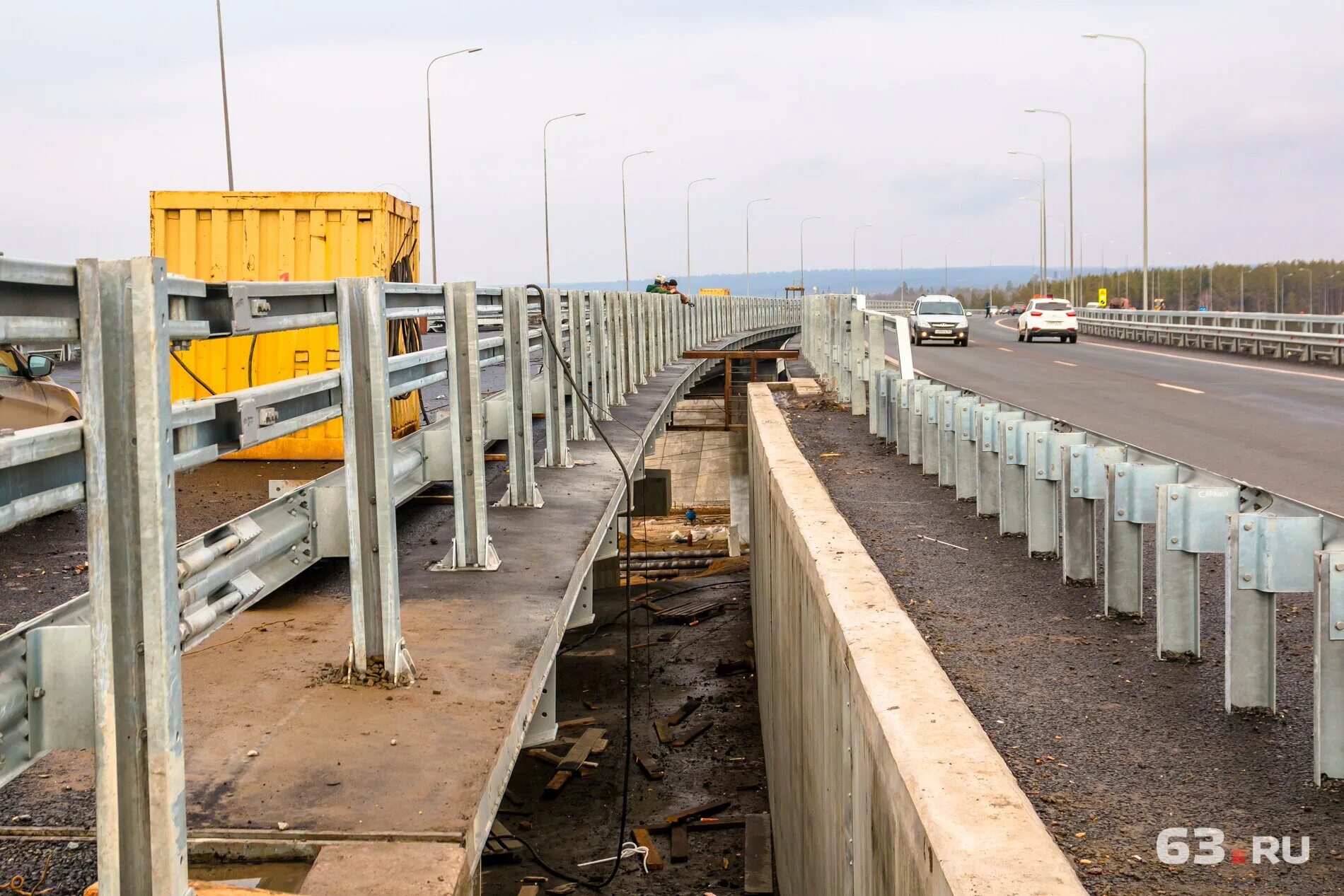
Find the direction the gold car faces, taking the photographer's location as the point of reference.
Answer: facing away from the viewer and to the right of the viewer

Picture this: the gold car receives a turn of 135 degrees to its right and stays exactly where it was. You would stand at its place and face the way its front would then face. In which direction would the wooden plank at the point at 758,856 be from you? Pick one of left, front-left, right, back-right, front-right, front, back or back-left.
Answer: front-left

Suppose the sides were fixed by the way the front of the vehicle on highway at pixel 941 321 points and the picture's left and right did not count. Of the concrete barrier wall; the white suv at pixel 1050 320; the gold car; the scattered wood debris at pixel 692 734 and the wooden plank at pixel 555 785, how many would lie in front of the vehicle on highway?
4

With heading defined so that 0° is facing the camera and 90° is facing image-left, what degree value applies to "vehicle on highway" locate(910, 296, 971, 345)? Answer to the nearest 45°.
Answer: approximately 0°

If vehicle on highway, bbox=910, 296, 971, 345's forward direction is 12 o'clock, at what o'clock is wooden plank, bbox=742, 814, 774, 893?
The wooden plank is roughly at 12 o'clock from the vehicle on highway.

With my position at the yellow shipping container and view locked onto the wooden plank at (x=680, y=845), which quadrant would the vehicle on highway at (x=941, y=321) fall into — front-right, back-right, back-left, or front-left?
back-left

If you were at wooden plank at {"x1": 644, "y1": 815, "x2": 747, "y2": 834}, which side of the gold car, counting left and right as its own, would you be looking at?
right
